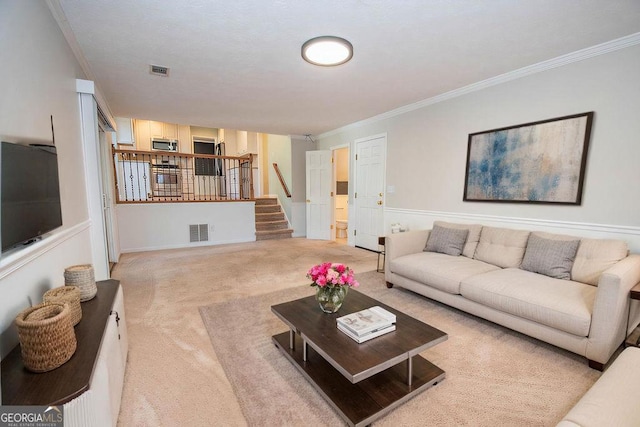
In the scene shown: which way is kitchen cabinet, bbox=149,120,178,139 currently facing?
toward the camera

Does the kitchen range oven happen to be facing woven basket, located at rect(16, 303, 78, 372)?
yes

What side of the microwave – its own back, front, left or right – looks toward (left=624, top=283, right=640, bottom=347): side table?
front

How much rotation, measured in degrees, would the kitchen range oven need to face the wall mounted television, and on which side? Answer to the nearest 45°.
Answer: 0° — it already faces it

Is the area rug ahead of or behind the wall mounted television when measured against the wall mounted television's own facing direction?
ahead

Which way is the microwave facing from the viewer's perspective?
toward the camera

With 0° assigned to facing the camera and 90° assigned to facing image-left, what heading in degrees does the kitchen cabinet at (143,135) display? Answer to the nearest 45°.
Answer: approximately 0°

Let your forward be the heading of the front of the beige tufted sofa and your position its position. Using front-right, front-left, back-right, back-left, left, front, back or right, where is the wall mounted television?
front

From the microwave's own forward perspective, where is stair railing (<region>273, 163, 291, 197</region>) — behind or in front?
in front

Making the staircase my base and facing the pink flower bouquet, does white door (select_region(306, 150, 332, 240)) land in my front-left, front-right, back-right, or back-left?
front-left

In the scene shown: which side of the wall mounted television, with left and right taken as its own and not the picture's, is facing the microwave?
left

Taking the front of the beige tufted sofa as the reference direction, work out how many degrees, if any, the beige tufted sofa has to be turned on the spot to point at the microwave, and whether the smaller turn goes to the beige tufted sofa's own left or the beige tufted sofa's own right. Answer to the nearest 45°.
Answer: approximately 45° to the beige tufted sofa's own right

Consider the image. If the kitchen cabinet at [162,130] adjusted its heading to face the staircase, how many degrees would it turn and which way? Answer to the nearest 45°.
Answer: approximately 45° to its left

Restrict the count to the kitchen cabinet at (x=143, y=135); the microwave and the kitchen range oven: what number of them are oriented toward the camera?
3
